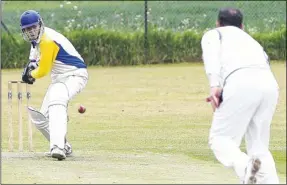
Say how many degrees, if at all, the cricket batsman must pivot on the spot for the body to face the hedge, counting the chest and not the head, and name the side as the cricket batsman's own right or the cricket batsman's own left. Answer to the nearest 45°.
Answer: approximately 135° to the cricket batsman's own right

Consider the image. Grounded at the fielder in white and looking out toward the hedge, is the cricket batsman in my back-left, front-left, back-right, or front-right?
front-left

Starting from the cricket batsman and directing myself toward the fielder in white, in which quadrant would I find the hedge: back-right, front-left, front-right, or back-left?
back-left

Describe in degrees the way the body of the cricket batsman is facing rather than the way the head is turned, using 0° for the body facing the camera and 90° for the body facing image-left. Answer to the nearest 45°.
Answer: approximately 45°

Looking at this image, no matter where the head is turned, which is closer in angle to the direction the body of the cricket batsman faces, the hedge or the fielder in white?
the fielder in white

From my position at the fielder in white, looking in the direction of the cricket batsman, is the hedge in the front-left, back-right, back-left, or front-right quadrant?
front-right
